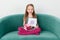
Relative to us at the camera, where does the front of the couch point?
facing the viewer

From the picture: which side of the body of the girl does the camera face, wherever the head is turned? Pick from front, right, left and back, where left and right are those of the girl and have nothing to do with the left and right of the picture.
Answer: front
